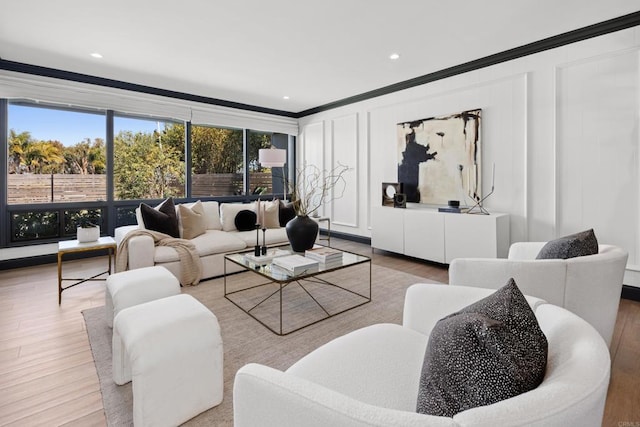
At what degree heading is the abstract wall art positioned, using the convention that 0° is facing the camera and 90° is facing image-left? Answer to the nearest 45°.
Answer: approximately 45°

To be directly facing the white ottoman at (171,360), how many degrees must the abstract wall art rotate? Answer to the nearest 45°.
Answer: approximately 45° to its left

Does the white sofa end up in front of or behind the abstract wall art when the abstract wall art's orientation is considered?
in front

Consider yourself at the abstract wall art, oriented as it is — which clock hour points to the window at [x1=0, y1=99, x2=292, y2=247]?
The window is roughly at 1 o'clock from the abstract wall art.

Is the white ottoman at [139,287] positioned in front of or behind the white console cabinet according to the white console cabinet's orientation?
in front
